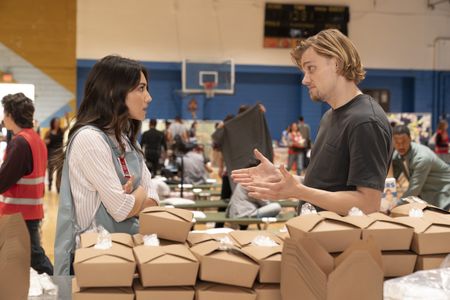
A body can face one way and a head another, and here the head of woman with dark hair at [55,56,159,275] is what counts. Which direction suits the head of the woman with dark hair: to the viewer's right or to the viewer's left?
to the viewer's right

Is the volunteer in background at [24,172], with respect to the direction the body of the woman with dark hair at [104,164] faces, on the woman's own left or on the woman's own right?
on the woman's own left

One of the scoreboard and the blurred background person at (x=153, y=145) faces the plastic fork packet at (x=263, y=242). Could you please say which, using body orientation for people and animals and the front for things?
the scoreboard

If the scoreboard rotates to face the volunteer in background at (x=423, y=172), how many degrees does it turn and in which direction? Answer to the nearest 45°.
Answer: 0° — it already faces them

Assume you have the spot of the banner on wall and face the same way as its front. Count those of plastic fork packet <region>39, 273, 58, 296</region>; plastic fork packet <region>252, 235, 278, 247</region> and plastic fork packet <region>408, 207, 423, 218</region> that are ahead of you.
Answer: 3

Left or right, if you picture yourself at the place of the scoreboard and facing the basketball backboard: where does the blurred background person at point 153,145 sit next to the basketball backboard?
left

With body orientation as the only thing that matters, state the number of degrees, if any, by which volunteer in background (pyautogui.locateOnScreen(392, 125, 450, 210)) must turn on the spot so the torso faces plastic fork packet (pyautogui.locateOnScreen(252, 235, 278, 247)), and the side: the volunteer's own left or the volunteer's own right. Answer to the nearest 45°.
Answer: approximately 45° to the volunteer's own left

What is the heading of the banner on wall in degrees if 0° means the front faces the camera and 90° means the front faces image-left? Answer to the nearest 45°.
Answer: approximately 0°

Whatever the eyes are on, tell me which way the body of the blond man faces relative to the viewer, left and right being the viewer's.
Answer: facing to the left of the viewer

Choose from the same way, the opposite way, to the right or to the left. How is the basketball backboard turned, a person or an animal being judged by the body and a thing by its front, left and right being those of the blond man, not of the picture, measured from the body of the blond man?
to the left

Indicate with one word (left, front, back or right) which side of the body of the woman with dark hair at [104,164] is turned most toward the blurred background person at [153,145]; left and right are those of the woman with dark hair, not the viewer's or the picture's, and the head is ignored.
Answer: left

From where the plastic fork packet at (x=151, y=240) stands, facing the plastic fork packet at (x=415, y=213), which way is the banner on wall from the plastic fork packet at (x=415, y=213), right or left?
left
